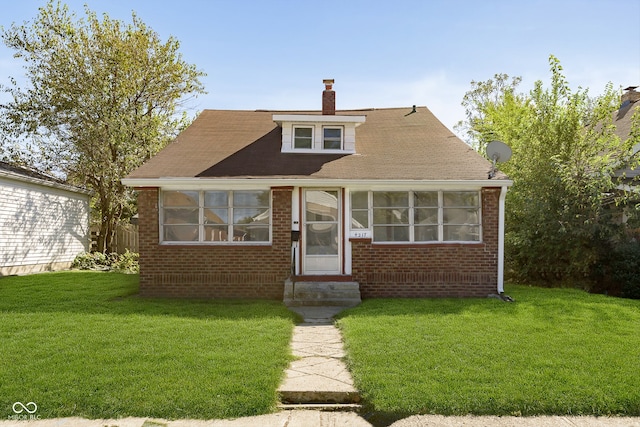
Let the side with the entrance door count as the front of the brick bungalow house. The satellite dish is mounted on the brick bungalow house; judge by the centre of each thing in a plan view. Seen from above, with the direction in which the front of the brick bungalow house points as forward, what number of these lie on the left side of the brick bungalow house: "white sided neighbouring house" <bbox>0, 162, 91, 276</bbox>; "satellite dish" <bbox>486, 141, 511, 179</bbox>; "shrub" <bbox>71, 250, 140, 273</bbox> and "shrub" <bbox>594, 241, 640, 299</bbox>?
2

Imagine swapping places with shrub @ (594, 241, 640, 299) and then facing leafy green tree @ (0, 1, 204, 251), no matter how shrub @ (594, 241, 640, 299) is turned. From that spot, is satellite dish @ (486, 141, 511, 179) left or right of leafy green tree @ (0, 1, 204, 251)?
left

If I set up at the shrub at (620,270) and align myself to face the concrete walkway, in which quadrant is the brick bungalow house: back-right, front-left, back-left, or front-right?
front-right

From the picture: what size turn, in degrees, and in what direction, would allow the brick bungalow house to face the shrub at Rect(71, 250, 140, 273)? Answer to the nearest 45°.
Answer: approximately 135° to its right

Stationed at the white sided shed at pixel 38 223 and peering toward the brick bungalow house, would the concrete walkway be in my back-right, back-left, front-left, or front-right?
front-right

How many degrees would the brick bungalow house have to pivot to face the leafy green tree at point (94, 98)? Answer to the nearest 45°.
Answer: approximately 135° to its right

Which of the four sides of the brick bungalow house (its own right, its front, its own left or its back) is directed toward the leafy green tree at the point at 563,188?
left

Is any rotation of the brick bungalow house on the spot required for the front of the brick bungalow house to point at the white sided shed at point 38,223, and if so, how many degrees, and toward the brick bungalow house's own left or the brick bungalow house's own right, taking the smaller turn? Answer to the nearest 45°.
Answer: approximately 135° to the brick bungalow house's own right

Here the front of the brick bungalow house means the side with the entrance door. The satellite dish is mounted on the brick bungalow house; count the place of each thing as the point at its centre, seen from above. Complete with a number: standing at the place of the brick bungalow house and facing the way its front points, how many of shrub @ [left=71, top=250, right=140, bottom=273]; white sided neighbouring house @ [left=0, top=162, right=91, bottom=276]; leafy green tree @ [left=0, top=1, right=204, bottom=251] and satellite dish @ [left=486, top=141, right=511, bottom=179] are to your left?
1

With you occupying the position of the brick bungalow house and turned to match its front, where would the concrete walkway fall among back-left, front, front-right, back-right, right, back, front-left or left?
front

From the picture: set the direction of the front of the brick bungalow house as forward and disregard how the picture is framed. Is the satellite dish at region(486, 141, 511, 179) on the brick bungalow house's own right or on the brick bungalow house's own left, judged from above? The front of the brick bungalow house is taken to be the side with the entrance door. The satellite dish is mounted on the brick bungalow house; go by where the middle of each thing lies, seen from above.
on the brick bungalow house's own left

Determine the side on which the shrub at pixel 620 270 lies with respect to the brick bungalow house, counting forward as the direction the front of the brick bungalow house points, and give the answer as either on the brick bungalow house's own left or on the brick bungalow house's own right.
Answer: on the brick bungalow house's own left

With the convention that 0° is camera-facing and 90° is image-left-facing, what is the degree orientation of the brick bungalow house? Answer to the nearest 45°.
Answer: approximately 0°
